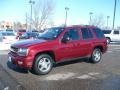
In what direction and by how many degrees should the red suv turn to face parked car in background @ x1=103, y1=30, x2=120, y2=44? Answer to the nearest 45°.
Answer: approximately 135° to its right

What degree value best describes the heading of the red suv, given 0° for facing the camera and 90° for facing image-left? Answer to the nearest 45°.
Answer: approximately 45°
